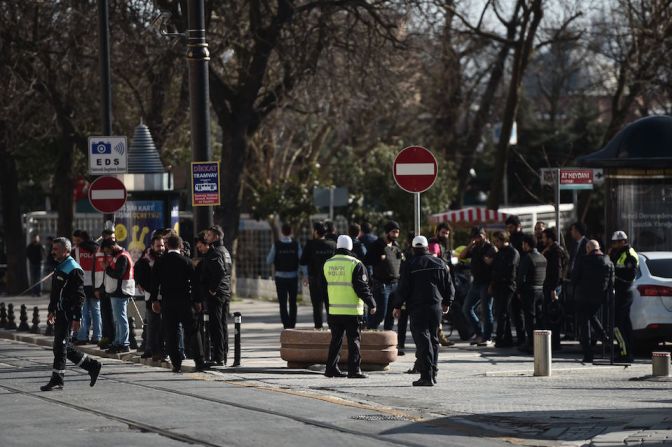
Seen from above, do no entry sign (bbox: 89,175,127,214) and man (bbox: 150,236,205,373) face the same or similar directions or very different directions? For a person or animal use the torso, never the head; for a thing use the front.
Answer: very different directions

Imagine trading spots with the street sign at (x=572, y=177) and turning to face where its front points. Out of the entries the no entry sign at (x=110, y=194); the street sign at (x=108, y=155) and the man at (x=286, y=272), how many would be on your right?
3

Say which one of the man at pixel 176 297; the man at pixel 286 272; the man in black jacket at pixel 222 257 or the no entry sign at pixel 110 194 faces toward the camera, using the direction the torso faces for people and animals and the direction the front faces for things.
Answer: the no entry sign

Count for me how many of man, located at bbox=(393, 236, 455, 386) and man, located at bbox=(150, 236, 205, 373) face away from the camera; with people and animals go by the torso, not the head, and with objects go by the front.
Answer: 2

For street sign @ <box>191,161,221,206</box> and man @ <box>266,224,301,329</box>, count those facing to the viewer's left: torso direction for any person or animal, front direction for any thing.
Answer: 0

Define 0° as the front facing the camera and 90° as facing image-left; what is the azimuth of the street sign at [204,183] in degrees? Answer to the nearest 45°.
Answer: approximately 0°

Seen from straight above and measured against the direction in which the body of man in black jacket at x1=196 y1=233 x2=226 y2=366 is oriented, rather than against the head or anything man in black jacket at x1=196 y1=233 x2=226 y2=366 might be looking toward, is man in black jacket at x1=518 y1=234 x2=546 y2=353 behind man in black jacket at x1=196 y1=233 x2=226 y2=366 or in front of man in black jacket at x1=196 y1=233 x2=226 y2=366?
behind

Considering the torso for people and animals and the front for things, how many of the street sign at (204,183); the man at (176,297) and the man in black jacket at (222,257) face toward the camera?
1

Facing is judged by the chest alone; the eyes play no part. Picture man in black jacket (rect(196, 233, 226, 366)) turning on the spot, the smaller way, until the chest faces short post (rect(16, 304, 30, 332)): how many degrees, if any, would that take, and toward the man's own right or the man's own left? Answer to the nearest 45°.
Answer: approximately 45° to the man's own right
